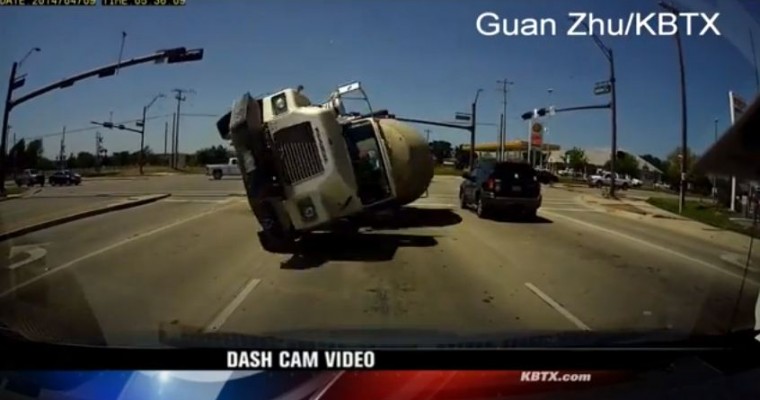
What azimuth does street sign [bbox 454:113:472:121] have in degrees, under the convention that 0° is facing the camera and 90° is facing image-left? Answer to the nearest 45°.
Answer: approximately 0°

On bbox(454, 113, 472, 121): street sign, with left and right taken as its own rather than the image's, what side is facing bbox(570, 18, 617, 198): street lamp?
left

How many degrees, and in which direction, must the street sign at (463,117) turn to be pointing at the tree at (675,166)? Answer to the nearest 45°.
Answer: approximately 90° to its left

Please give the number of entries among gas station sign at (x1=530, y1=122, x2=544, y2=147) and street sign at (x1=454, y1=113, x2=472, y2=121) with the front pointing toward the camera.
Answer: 2

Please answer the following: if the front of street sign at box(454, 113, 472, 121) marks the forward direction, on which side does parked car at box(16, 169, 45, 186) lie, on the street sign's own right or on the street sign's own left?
on the street sign's own right

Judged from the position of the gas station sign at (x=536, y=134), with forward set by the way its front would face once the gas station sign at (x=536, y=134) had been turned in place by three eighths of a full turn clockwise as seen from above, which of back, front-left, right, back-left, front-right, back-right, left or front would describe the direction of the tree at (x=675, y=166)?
back-right

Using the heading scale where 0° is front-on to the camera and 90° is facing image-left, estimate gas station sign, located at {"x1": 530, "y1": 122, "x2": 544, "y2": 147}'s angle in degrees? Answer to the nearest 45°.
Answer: approximately 0°
